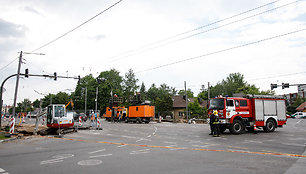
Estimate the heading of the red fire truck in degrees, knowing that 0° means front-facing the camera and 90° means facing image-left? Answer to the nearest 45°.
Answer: approximately 45°

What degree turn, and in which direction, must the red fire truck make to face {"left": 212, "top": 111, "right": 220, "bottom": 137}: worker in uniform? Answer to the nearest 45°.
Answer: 0° — it already faces them
